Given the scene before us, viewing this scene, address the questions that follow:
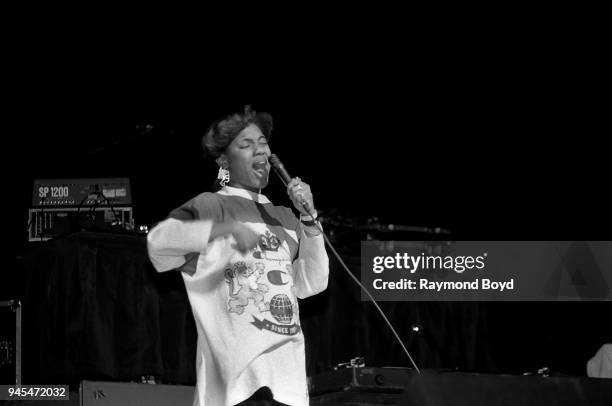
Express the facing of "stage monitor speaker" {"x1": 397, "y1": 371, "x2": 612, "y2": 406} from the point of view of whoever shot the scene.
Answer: facing away from the viewer

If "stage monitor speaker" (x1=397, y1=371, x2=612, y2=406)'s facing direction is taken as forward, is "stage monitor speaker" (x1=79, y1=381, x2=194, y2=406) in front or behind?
in front
